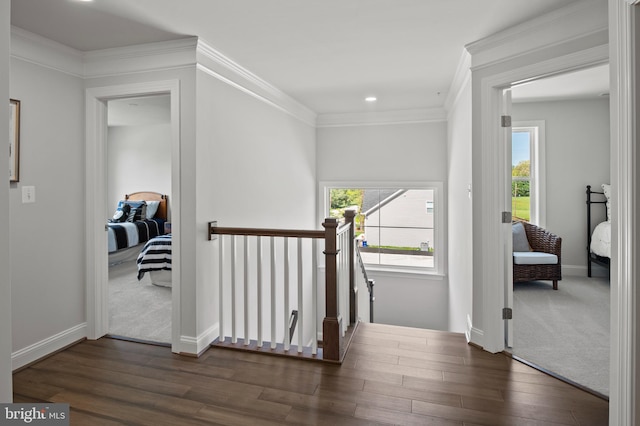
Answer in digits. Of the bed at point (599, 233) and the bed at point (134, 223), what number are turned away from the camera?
0

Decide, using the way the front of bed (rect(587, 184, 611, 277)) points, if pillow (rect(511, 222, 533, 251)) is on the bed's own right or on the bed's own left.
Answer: on the bed's own right

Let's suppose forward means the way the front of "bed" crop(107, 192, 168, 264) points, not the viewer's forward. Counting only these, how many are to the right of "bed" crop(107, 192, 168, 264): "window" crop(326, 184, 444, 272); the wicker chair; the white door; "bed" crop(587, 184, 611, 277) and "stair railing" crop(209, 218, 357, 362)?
0

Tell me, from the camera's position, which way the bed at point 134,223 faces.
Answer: facing the viewer and to the left of the viewer

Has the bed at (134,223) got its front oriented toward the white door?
no

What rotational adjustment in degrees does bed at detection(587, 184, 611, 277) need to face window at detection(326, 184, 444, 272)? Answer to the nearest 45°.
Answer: approximately 135° to its right

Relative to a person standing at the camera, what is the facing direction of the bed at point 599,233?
facing the viewer and to the right of the viewer

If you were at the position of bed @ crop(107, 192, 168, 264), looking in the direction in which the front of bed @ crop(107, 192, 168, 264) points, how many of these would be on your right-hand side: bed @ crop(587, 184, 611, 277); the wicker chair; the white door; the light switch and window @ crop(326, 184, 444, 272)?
0

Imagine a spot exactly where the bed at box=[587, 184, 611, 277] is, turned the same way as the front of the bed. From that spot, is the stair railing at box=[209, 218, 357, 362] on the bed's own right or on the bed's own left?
on the bed's own right

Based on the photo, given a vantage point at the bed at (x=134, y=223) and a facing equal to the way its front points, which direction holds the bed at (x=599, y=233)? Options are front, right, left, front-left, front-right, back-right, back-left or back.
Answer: left

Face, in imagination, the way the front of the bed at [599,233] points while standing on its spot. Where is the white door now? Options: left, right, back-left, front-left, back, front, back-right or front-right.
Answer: front-right

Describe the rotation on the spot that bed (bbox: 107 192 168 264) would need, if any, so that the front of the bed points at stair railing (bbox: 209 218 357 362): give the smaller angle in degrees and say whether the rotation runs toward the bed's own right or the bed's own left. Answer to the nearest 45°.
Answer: approximately 45° to the bed's own left

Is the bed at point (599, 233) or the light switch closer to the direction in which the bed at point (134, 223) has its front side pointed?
the light switch

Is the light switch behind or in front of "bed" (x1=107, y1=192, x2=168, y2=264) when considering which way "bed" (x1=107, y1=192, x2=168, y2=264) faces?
in front

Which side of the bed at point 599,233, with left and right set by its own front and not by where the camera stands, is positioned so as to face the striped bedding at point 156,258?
right

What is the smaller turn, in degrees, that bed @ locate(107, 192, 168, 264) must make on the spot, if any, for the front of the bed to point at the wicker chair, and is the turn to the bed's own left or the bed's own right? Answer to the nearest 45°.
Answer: approximately 90° to the bed's own left

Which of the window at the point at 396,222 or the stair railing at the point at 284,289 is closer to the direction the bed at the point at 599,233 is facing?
the stair railing
